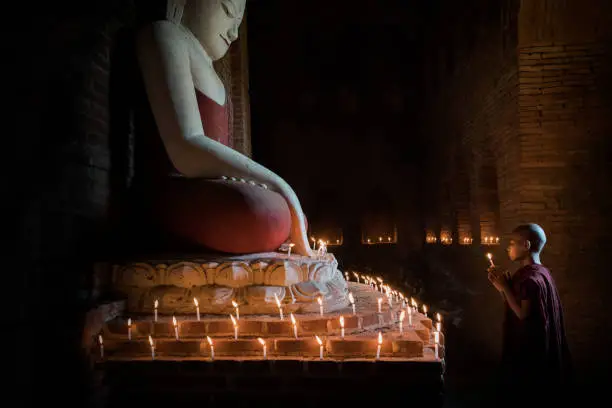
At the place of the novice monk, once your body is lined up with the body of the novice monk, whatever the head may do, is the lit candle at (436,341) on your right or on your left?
on your left

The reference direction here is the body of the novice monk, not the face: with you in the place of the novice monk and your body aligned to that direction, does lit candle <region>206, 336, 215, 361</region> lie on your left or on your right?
on your left

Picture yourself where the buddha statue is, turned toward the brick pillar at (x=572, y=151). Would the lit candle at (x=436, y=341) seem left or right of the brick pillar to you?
right

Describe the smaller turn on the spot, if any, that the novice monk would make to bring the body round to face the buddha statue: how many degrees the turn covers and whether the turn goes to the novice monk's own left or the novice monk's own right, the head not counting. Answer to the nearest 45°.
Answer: approximately 45° to the novice monk's own left

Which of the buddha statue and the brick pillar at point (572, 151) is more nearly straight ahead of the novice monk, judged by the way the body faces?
the buddha statue

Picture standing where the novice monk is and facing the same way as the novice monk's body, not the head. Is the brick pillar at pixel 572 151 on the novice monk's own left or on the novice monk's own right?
on the novice monk's own right

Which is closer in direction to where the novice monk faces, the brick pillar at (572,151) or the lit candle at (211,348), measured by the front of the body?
the lit candle

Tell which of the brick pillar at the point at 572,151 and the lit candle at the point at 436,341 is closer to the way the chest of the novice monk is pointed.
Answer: the lit candle

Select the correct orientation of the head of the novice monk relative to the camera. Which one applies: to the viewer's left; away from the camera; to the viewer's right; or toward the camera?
to the viewer's left

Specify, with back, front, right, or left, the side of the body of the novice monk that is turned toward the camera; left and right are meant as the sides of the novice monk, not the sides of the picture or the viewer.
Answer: left
